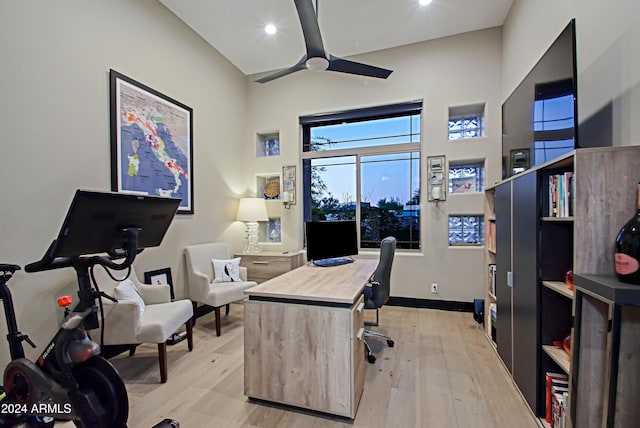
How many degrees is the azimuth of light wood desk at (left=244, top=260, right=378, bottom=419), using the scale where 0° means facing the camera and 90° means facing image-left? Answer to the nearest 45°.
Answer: approximately 270°

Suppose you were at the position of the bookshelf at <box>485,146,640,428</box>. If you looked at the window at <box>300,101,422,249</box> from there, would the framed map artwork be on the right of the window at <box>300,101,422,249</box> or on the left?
left

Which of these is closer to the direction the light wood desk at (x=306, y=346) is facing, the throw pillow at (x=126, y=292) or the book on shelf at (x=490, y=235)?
the book on shelf

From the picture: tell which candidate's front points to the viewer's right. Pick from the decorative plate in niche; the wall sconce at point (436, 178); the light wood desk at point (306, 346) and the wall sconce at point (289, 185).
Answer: the light wood desk

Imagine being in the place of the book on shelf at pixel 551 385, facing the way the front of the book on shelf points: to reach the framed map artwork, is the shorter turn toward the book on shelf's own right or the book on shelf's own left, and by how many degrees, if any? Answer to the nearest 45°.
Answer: approximately 45° to the book on shelf's own right

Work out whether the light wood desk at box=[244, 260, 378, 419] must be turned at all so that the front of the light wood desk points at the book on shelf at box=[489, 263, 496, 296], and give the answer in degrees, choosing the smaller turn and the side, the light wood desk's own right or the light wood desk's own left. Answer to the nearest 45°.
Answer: approximately 45° to the light wood desk's own left

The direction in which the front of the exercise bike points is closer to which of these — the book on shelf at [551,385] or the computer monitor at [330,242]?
the book on shelf

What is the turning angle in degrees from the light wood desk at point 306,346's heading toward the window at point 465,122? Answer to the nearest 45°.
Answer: approximately 45° to its left

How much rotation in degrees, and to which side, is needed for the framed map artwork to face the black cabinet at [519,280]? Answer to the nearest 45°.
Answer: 0° — it already faces it

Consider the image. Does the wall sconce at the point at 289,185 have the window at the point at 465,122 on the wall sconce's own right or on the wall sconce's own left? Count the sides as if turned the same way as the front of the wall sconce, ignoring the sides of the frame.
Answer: on the wall sconce's own left

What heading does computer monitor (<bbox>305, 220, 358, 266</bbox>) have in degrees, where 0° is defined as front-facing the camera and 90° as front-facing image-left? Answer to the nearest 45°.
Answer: approximately 315°

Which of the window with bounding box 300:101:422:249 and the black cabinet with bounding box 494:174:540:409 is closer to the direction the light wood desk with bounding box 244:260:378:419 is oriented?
the black cabinet
